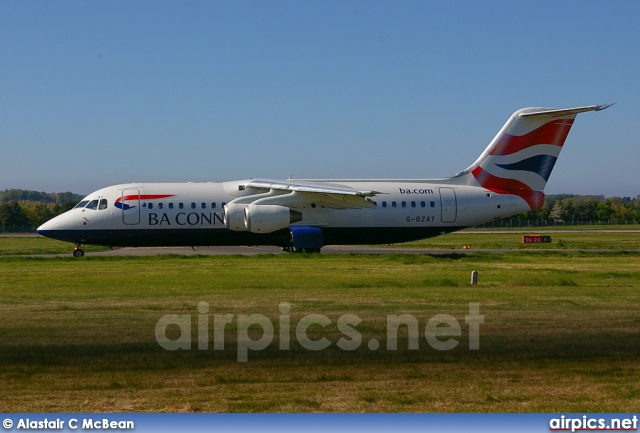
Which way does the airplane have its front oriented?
to the viewer's left
